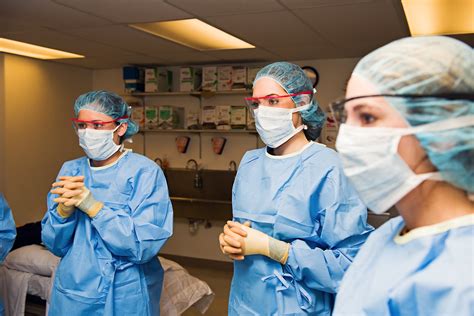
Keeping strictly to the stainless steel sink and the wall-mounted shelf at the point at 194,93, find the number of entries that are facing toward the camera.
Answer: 2

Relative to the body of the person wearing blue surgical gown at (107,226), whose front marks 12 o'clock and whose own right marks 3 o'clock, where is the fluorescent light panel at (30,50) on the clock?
The fluorescent light panel is roughly at 4 o'clock from the person wearing blue surgical gown.

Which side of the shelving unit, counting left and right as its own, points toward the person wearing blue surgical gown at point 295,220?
front

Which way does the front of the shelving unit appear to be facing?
toward the camera

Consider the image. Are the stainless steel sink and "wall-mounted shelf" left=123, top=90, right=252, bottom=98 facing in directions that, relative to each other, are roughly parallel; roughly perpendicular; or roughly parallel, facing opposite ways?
roughly parallel

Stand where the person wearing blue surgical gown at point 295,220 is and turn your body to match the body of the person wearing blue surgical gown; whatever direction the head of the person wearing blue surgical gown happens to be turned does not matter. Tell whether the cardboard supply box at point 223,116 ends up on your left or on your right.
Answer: on your right

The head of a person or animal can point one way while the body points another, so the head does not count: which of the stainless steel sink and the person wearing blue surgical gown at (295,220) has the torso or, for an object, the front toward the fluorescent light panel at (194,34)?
the stainless steel sink

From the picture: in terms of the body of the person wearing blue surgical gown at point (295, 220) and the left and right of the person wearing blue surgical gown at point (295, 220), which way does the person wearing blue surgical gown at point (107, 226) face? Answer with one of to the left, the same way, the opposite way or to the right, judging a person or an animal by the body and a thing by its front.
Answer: the same way

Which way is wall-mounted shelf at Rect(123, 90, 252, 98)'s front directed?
toward the camera

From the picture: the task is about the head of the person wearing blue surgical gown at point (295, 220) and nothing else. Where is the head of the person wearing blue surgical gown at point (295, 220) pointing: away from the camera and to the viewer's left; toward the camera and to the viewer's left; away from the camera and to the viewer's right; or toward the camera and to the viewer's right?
toward the camera and to the viewer's left

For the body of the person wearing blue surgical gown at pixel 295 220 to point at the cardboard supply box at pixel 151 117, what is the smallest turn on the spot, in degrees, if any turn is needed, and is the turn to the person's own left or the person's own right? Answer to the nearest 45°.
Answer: approximately 90° to the person's own right

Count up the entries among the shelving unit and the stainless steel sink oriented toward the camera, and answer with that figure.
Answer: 2

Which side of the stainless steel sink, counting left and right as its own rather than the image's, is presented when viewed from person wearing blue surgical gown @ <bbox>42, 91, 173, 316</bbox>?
front

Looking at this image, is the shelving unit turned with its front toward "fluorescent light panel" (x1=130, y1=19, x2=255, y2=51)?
yes
